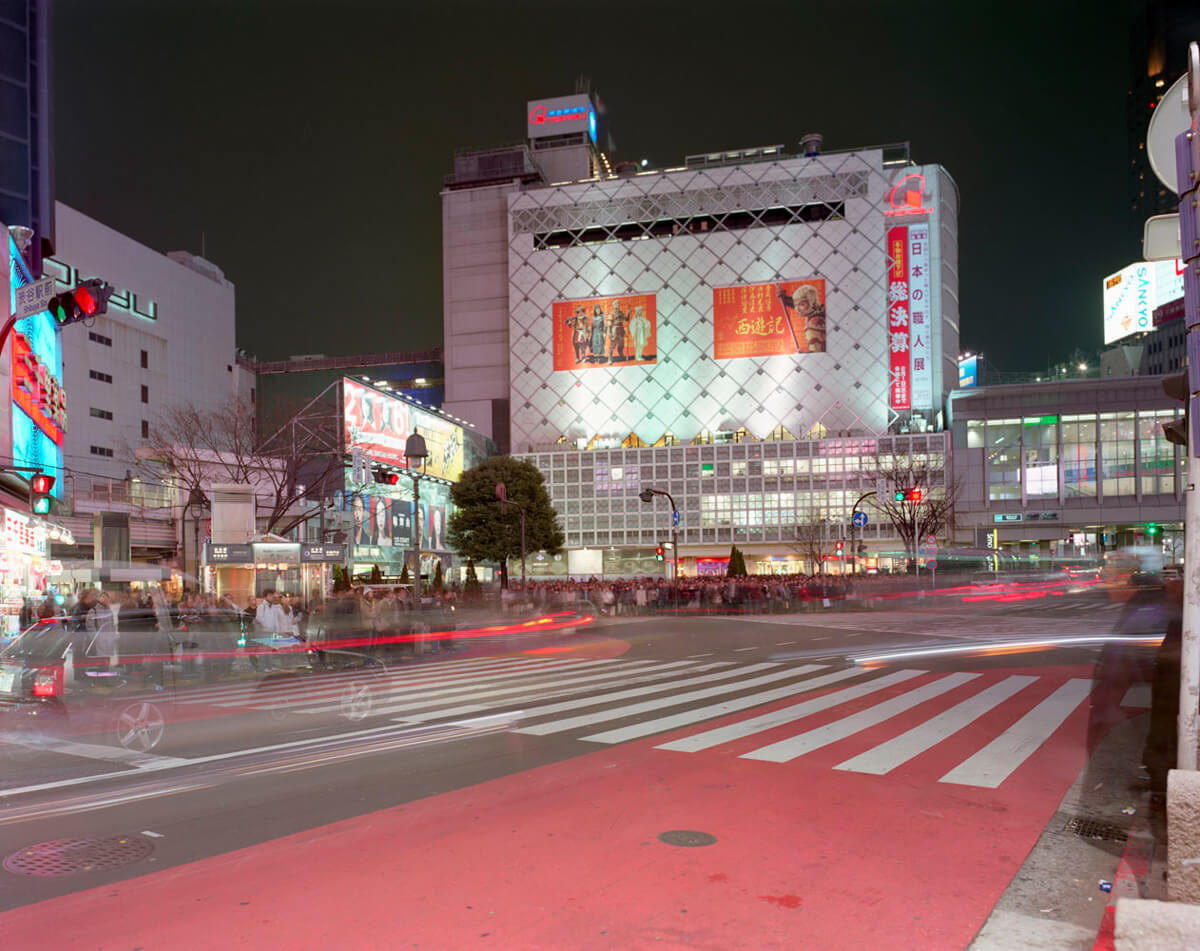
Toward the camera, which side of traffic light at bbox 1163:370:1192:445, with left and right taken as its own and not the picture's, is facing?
left
